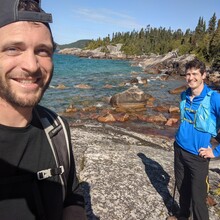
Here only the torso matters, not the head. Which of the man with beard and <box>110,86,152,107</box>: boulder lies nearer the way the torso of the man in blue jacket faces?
the man with beard

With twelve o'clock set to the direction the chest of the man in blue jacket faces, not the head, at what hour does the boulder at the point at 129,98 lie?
The boulder is roughly at 4 o'clock from the man in blue jacket.

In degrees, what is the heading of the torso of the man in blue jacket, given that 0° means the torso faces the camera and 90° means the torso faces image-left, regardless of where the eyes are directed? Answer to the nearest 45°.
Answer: approximately 45°

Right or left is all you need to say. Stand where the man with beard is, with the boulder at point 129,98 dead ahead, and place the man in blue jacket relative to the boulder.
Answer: right
